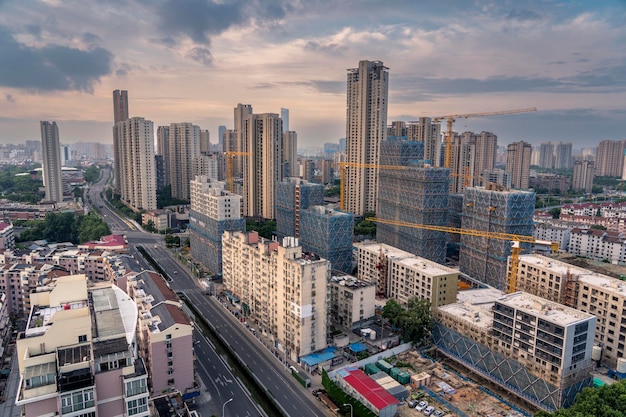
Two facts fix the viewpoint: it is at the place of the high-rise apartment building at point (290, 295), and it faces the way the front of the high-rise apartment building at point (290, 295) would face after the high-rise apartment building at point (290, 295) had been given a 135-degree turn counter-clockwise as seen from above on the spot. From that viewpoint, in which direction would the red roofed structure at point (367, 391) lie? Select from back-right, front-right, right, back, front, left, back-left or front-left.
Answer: front-right

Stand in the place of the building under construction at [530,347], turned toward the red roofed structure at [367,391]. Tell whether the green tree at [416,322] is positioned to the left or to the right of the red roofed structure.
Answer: right

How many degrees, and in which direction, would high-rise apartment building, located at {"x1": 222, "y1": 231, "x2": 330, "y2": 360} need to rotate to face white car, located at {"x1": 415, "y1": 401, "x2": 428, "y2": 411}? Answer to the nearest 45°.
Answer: approximately 90° to its left

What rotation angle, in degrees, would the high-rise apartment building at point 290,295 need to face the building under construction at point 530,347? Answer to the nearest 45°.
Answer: approximately 90° to its left

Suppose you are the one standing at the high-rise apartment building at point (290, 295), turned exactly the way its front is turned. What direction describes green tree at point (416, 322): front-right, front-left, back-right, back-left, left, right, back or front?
back-left

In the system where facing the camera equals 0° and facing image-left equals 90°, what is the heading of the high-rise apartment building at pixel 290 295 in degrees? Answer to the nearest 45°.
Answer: approximately 45°
